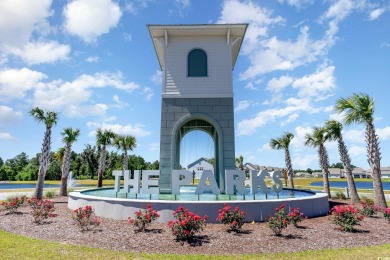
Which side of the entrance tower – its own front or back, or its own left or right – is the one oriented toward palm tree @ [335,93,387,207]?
left

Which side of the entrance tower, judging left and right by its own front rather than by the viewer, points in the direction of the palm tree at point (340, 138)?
left

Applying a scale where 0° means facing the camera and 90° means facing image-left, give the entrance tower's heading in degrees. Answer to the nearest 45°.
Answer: approximately 0°

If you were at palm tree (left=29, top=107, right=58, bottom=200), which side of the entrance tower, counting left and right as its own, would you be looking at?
right

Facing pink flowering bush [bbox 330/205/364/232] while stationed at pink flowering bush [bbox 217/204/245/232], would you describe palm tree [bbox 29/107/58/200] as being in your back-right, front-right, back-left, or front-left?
back-left

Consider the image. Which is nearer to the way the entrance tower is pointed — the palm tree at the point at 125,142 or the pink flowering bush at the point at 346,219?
the pink flowering bush

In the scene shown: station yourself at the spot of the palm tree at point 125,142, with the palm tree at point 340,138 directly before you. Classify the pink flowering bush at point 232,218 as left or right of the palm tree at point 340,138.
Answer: right

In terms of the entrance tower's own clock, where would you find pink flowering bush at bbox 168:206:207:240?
The pink flowering bush is roughly at 12 o'clock from the entrance tower.
